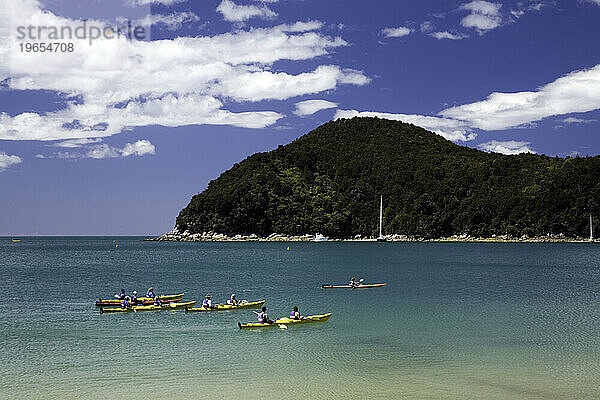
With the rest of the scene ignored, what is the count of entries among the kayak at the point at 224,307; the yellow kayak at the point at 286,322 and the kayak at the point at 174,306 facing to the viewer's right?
3

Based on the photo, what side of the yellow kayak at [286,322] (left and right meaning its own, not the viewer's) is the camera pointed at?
right

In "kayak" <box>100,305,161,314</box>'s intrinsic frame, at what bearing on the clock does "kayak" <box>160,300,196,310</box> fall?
"kayak" <box>160,300,196,310</box> is roughly at 12 o'clock from "kayak" <box>100,305,161,314</box>.

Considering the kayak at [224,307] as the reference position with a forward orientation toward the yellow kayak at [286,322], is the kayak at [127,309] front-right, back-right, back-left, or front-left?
back-right

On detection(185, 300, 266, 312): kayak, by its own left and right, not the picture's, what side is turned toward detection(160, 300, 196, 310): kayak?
back

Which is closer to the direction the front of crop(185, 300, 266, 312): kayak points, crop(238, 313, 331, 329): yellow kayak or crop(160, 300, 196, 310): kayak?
the yellow kayak

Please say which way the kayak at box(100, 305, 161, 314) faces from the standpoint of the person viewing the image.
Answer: facing to the right of the viewer

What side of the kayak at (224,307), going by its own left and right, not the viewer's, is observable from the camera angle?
right

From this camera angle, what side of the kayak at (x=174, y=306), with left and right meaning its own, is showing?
right

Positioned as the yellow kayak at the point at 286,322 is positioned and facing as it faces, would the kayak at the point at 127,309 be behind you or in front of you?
behind
